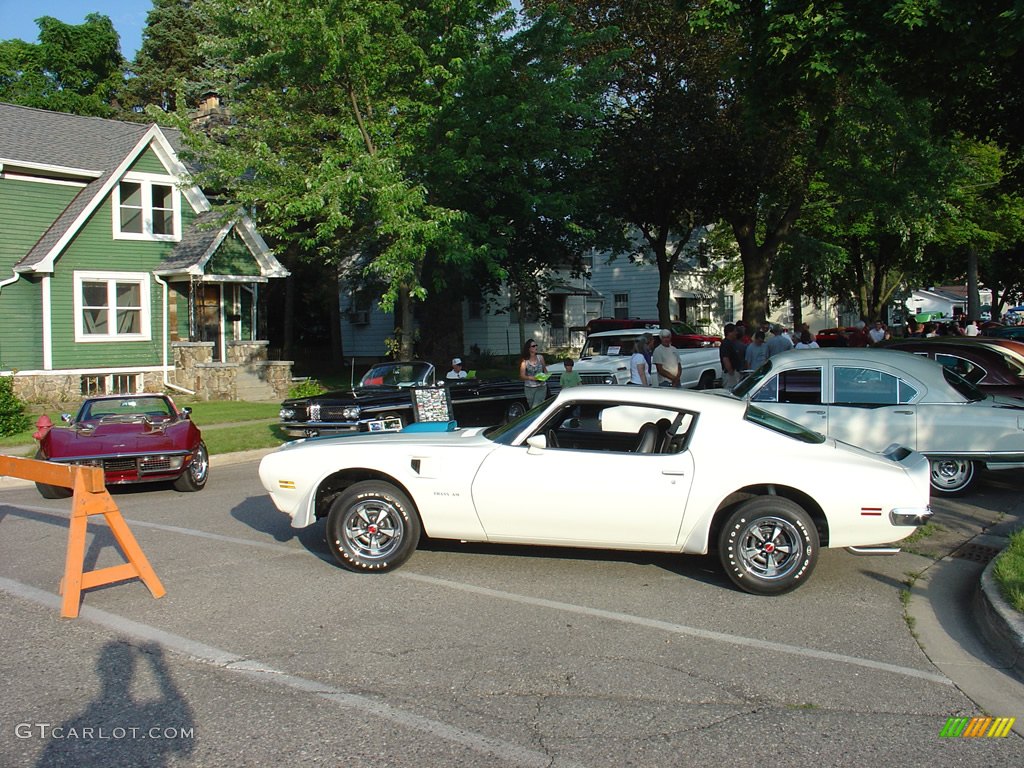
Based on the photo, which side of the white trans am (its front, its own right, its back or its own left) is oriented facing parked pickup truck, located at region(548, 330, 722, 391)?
right

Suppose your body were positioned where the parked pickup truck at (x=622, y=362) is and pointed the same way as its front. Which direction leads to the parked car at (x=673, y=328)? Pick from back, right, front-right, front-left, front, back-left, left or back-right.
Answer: back-right

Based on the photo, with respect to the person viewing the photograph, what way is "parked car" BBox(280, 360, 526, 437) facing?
facing the viewer and to the left of the viewer

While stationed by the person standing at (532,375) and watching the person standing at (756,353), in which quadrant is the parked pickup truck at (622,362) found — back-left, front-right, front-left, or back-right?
front-left

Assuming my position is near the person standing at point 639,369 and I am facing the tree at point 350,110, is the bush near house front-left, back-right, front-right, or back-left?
front-left

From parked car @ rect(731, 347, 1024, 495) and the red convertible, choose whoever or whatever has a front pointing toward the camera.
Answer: the red convertible

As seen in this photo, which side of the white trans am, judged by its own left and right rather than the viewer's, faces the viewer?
left

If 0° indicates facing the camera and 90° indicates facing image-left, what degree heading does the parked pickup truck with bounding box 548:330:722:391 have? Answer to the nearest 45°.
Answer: approximately 45°

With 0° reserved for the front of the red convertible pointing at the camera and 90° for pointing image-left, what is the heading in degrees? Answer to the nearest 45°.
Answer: approximately 0°

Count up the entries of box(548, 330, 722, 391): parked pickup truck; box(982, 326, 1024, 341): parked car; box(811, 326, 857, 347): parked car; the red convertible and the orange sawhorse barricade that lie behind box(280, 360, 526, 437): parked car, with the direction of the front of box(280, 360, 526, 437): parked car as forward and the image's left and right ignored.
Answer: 3

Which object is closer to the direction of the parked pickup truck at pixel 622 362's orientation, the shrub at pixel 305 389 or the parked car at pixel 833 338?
the shrub
